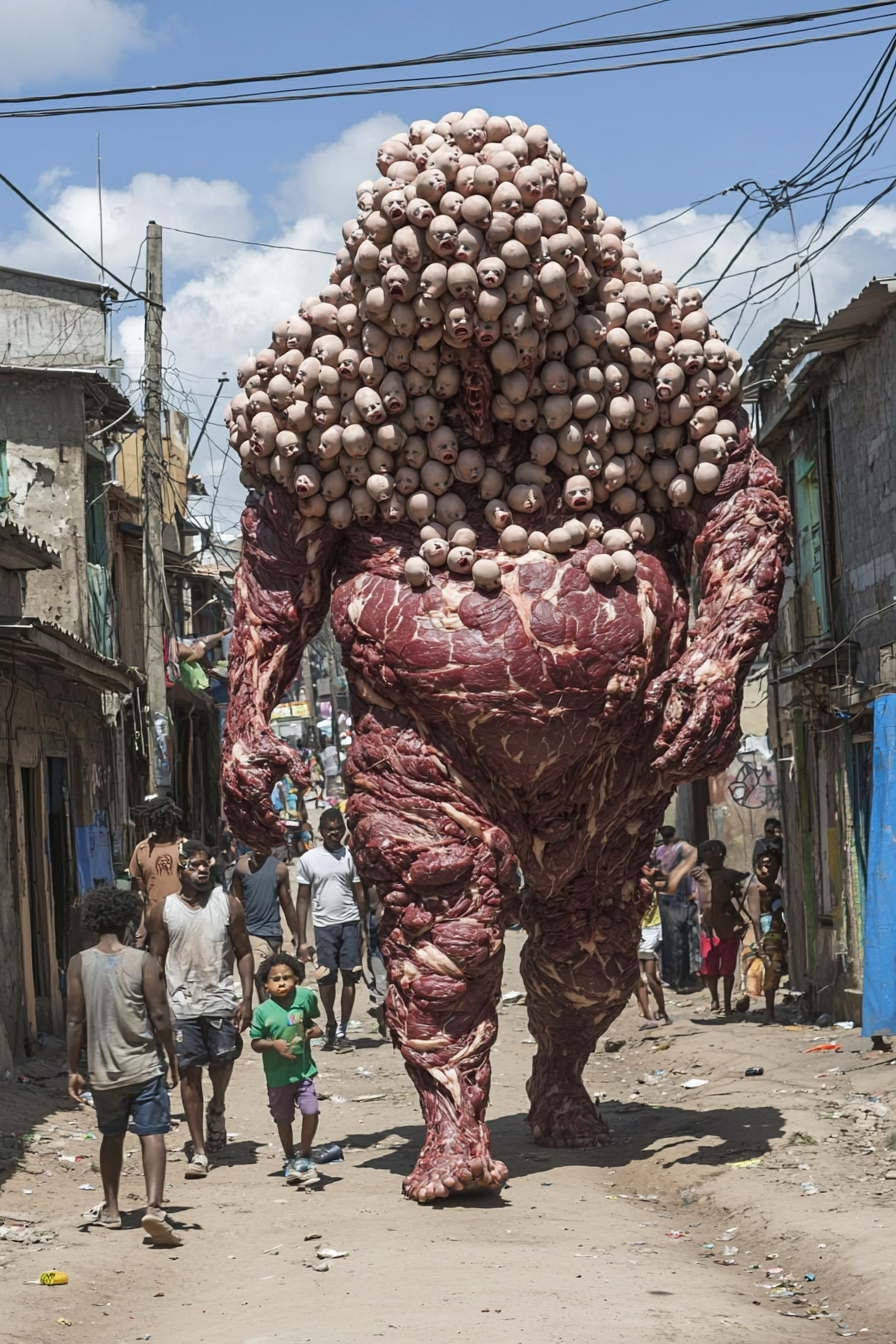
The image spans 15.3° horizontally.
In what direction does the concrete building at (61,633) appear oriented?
to the viewer's right

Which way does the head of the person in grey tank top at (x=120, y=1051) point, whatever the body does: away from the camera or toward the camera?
away from the camera

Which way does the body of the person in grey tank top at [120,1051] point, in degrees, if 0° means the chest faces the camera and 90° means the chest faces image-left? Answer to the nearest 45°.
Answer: approximately 180°

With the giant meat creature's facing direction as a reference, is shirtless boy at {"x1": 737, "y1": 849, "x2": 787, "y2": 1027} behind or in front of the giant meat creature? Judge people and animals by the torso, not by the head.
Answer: behind

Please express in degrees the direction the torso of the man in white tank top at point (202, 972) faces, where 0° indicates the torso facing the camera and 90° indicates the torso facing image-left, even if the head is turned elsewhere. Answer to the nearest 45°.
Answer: approximately 0°
